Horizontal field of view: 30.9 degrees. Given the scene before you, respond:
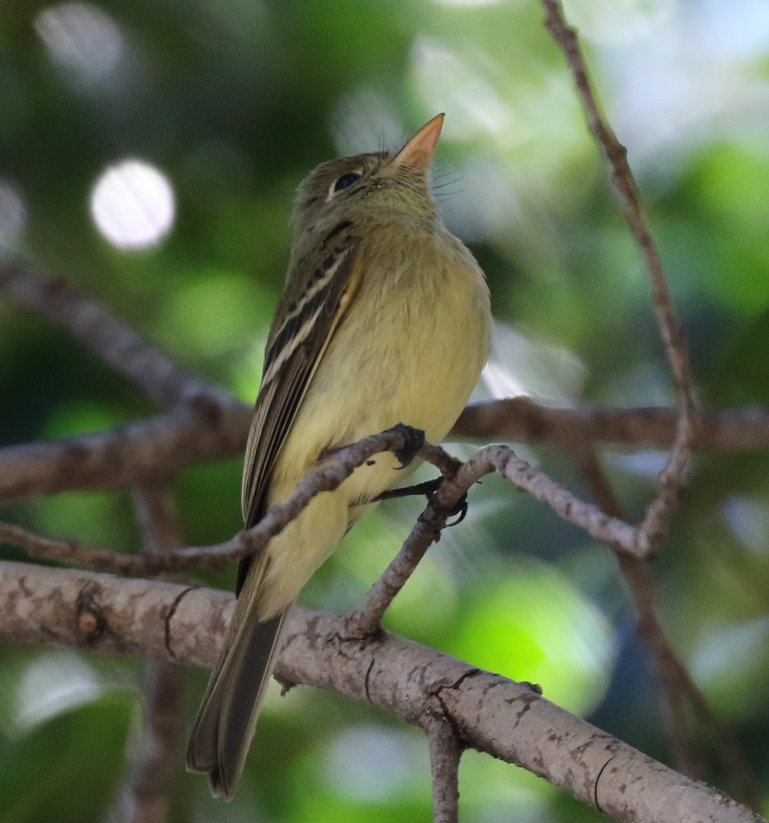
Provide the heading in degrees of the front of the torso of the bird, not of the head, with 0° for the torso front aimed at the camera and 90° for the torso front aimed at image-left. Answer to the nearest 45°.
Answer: approximately 315°

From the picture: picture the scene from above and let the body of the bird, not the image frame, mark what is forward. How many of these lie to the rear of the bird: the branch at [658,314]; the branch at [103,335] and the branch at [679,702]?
1

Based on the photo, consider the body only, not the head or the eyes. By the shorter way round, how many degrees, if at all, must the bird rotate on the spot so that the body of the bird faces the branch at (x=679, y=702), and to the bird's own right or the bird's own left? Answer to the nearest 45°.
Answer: approximately 45° to the bird's own left

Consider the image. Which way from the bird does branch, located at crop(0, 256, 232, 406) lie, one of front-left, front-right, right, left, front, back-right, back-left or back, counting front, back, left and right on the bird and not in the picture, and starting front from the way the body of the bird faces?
back

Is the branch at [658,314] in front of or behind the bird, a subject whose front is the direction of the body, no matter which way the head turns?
in front
